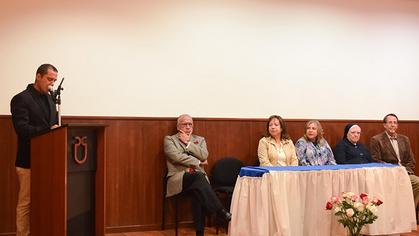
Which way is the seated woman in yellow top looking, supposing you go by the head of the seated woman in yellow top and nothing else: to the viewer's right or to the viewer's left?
to the viewer's left

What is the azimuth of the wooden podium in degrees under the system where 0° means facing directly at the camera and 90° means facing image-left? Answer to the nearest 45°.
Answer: approximately 315°

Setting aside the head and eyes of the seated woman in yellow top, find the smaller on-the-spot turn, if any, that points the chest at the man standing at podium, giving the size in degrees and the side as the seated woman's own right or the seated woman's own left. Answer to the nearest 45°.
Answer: approximately 45° to the seated woman's own right

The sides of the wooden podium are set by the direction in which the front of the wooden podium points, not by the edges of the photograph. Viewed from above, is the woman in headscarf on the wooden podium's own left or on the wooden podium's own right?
on the wooden podium's own left

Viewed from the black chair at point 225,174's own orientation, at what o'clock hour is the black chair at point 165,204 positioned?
the black chair at point 165,204 is roughly at 2 o'clock from the black chair at point 225,174.

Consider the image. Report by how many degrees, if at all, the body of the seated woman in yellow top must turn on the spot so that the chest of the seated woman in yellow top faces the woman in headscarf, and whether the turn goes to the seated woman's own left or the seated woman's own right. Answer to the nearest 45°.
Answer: approximately 135° to the seated woman's own left

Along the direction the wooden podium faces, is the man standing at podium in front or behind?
behind

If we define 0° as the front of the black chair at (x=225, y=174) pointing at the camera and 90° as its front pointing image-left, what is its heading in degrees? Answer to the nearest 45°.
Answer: approximately 0°

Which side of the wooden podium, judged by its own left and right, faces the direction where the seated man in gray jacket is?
left
